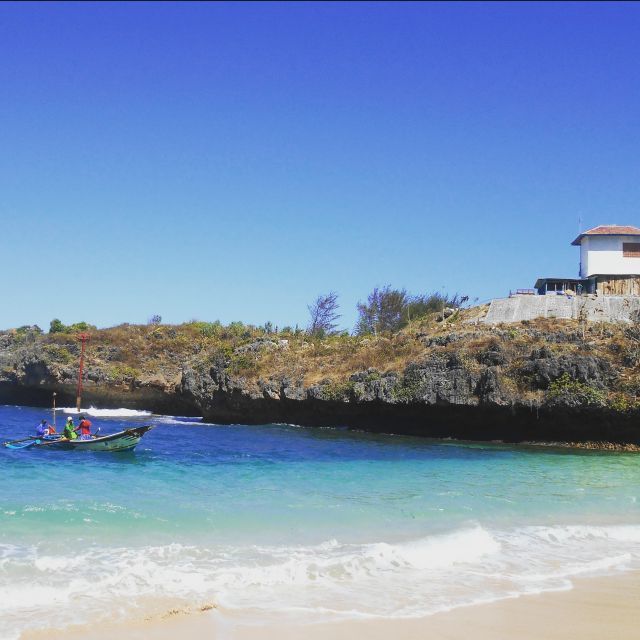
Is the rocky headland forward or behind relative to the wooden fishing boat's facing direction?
forward

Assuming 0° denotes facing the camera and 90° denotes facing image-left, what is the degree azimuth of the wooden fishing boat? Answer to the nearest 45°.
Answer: approximately 270°

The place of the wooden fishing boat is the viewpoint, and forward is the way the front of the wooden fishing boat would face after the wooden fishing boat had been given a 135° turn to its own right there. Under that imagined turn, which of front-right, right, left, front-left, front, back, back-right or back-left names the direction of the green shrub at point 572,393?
back-left

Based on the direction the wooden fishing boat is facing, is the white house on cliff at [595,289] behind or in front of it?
in front
